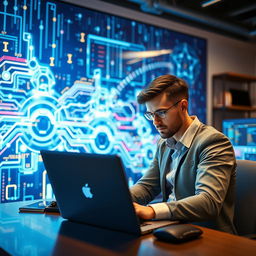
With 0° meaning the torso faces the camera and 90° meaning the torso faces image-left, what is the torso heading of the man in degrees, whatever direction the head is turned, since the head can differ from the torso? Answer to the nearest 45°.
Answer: approximately 45°

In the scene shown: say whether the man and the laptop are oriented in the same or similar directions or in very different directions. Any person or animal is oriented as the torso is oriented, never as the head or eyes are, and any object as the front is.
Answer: very different directions

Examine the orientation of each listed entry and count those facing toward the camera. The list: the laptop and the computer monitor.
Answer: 1

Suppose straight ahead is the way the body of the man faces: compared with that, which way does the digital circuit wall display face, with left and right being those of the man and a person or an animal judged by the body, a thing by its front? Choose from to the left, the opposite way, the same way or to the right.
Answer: to the left

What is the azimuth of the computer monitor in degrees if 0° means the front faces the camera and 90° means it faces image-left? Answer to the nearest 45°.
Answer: approximately 0°

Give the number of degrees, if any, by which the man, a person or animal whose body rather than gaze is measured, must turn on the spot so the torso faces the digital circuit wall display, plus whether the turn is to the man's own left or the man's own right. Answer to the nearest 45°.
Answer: approximately 90° to the man's own right

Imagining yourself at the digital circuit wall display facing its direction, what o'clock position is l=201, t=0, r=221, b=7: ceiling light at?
The ceiling light is roughly at 10 o'clock from the digital circuit wall display.

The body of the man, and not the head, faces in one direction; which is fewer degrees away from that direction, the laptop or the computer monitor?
the laptop

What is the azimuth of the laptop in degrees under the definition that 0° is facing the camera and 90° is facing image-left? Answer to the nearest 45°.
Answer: approximately 225°

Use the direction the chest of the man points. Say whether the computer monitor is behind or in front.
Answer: behind
